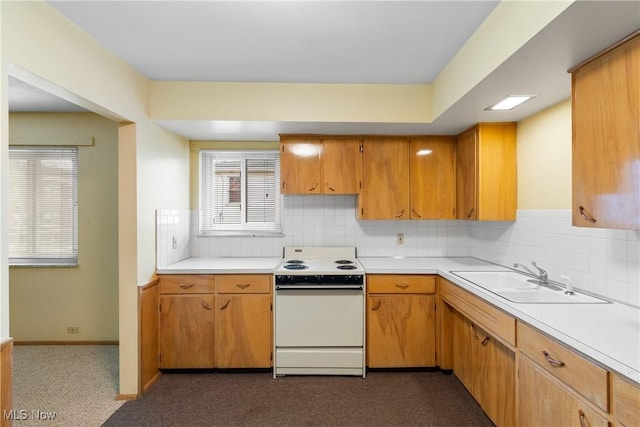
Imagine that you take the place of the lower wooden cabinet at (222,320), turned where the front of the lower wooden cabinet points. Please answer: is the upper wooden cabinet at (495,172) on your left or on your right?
on your left

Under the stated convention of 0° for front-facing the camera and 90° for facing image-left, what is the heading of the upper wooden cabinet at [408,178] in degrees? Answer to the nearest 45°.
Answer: approximately 0°

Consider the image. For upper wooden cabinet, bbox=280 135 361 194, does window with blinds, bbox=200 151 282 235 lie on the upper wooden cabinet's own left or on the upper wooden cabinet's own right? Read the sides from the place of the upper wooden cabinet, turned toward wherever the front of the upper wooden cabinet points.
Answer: on the upper wooden cabinet's own right

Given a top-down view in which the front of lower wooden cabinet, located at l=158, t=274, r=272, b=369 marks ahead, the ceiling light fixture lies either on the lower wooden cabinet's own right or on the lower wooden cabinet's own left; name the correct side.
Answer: on the lower wooden cabinet's own left

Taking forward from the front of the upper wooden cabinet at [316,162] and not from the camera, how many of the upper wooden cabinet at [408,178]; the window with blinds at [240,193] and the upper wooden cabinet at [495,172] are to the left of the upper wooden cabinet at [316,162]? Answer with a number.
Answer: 2
